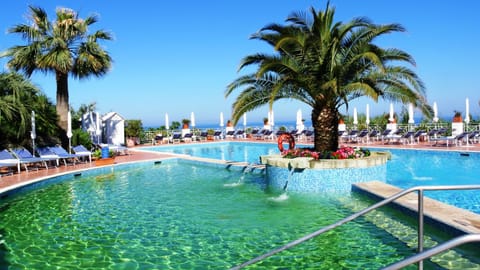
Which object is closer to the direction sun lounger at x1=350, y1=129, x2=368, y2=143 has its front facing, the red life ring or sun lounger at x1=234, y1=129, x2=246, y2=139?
the red life ring

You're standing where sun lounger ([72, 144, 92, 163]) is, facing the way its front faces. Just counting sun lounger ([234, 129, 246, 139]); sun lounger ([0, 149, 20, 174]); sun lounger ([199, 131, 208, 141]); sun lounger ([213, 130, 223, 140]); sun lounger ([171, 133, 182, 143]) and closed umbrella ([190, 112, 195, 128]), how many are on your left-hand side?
5

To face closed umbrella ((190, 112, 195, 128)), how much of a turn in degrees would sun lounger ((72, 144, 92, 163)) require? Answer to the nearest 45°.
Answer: approximately 90° to its left

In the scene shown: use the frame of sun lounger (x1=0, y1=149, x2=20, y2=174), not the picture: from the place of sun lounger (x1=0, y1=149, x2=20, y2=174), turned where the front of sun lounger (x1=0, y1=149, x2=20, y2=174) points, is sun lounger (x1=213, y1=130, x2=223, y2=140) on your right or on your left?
on your left

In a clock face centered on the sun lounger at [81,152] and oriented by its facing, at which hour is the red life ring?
The red life ring is roughly at 12 o'clock from the sun lounger.

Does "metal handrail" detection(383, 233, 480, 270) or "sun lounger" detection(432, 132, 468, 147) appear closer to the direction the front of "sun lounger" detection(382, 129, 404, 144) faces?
the metal handrail

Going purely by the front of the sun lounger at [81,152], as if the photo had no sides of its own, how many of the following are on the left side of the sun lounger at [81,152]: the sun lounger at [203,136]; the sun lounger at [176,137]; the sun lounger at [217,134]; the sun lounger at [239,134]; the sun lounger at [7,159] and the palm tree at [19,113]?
4
